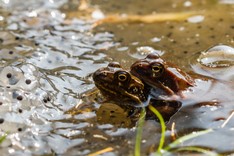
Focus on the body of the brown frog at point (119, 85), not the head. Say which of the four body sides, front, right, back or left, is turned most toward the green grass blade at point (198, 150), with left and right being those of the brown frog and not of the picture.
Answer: left

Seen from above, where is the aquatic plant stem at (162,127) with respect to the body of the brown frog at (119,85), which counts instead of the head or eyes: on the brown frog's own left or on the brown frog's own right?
on the brown frog's own left

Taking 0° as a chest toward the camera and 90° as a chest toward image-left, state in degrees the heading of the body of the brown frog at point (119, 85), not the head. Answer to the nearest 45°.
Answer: approximately 45°

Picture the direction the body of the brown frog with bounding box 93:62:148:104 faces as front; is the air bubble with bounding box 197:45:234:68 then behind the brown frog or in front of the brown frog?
behind

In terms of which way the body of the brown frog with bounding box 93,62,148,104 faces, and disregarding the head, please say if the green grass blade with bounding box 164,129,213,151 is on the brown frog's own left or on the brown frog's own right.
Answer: on the brown frog's own left
